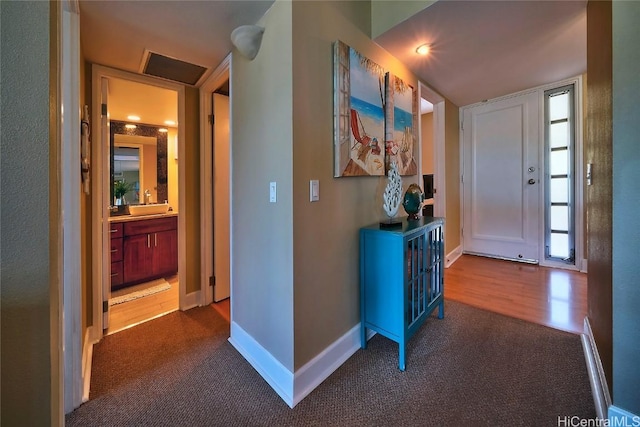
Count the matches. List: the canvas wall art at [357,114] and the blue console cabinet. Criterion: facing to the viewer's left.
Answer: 0

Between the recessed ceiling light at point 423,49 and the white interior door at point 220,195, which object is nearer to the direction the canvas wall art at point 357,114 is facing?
the recessed ceiling light

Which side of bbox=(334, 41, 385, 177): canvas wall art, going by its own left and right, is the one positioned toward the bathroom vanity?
back

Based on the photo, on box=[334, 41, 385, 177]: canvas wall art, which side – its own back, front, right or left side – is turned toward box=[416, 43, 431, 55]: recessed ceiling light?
left

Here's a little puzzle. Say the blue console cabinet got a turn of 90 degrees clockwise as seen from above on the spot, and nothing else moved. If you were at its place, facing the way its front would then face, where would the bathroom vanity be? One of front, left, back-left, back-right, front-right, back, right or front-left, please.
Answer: front-right

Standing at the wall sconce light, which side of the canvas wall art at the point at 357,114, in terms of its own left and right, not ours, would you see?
right

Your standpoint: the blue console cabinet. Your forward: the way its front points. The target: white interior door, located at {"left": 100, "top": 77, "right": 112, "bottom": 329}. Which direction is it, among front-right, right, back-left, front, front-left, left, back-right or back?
back-right

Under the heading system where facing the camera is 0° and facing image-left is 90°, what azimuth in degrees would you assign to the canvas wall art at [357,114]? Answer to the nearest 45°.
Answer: approximately 315°

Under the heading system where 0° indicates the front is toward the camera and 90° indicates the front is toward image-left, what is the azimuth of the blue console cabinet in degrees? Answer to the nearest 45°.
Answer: approximately 315°
